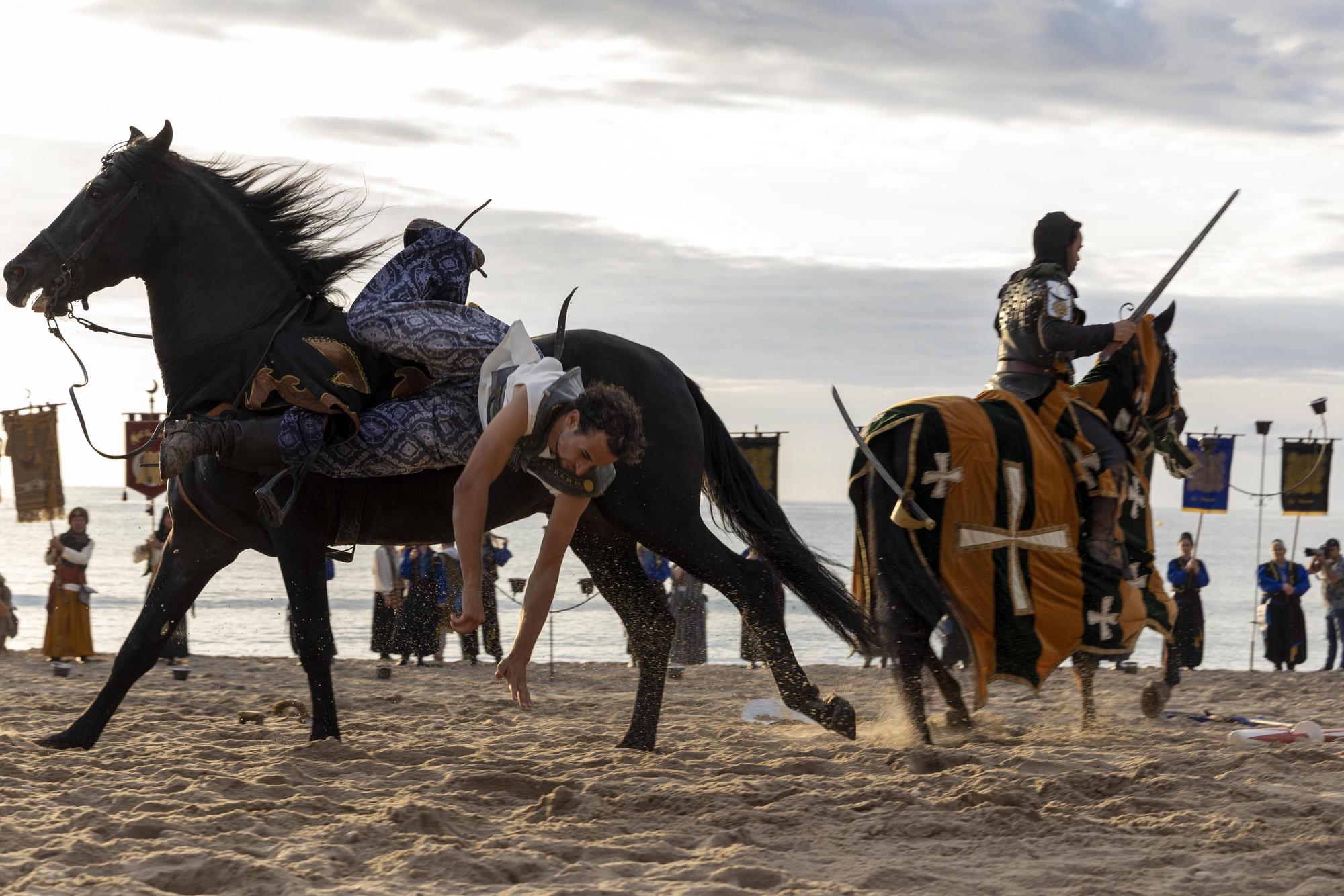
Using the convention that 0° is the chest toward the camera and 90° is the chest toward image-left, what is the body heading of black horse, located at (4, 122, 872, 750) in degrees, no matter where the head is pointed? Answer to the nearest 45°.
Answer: approximately 90°

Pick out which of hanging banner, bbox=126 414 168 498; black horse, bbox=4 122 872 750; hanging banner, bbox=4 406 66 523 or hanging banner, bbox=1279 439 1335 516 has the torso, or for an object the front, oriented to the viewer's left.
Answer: the black horse

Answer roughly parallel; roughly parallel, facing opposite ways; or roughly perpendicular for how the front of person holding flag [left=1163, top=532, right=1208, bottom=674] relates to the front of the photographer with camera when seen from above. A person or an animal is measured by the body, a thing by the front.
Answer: roughly perpendicular

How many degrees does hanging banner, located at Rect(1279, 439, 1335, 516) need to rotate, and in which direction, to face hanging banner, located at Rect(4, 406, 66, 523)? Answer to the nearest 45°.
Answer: approximately 45° to its right

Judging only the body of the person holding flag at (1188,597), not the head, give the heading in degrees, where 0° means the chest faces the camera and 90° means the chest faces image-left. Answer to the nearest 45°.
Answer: approximately 0°

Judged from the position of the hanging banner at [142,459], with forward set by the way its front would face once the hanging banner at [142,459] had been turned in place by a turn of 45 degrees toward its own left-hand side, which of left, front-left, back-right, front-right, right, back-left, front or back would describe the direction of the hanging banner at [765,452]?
front-left

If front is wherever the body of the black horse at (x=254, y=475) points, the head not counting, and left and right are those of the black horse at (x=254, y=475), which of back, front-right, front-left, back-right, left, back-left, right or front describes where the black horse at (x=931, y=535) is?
back

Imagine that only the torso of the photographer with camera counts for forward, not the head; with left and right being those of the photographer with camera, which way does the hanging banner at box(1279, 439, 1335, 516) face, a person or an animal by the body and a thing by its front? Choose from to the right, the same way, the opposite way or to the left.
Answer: to the left
